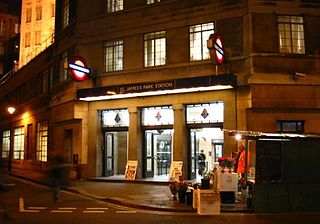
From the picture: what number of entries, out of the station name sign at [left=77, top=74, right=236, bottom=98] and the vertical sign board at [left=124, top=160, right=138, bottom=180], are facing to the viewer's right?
0

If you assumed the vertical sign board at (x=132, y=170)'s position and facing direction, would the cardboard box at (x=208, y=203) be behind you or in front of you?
in front

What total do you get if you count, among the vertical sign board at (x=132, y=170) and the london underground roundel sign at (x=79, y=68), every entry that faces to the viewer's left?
0

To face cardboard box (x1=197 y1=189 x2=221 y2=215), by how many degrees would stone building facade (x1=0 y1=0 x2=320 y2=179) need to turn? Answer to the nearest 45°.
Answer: approximately 45° to its left

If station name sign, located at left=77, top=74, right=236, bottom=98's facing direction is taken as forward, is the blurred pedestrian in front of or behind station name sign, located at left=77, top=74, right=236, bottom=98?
in front

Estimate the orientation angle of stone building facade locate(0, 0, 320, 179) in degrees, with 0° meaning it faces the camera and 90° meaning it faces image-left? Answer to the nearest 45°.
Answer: approximately 45°
